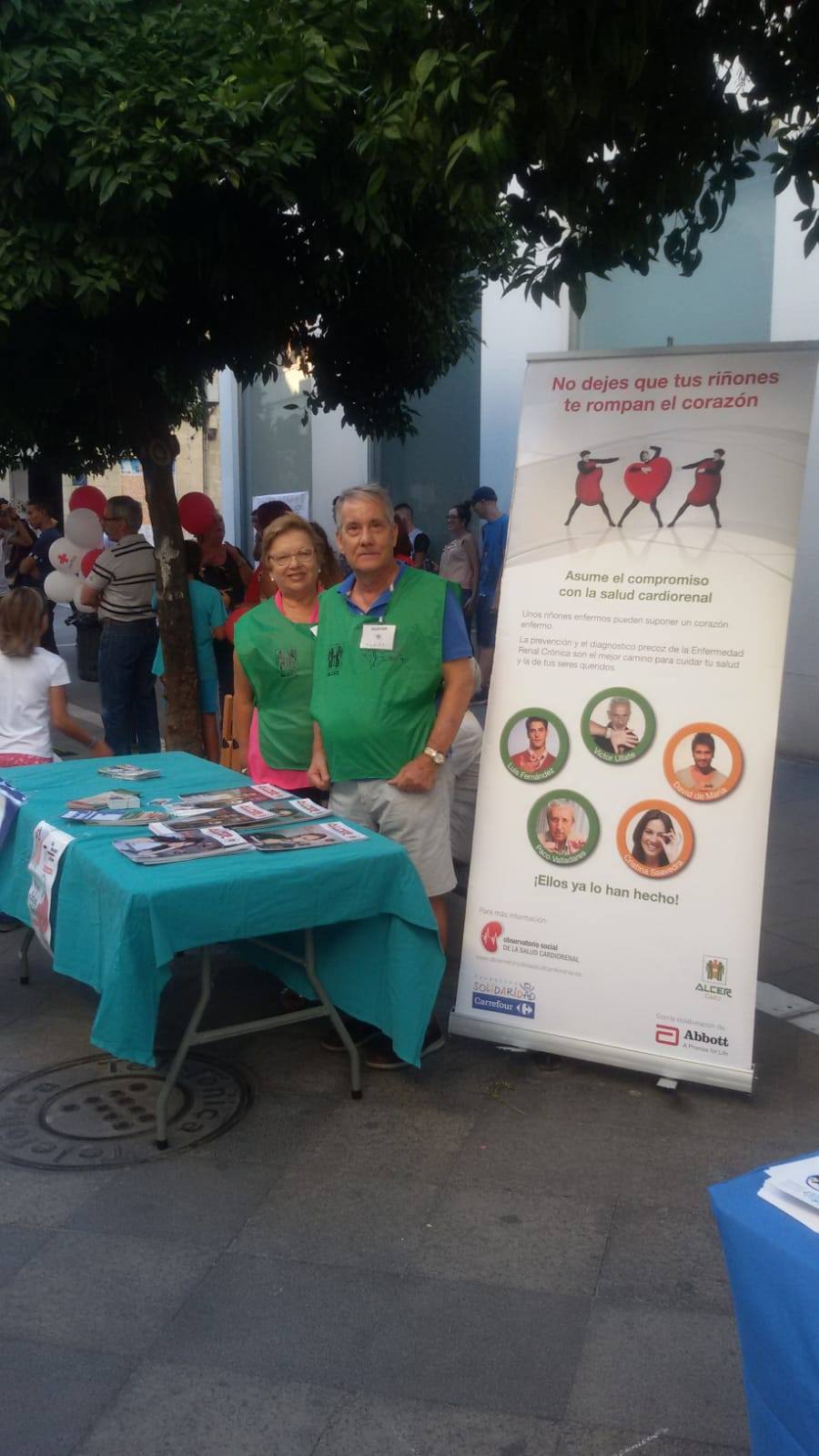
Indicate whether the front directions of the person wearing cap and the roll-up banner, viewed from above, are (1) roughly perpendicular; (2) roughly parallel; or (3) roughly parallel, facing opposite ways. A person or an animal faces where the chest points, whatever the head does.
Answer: roughly perpendicular

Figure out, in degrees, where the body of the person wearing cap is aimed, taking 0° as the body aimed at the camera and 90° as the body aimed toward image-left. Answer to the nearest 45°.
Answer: approximately 90°

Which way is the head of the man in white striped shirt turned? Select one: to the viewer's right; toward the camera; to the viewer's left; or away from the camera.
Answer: to the viewer's left

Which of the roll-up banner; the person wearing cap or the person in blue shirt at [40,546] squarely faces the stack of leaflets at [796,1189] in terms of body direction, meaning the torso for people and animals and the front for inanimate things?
the roll-up banner

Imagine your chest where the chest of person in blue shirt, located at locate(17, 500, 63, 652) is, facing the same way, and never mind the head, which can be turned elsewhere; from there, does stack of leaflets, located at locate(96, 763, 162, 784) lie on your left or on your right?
on your left

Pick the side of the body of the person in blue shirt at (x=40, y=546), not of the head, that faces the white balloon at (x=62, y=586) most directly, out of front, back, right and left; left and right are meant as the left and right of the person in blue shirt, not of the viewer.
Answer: left

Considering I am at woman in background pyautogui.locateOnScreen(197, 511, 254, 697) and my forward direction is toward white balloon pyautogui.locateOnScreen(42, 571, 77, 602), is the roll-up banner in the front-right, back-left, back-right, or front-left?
back-left

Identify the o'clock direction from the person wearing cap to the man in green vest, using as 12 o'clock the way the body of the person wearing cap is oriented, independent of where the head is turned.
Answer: The man in green vest is roughly at 9 o'clock from the person wearing cap.

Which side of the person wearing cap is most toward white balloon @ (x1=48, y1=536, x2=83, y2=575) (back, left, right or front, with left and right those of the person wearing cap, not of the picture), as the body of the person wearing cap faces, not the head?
front
